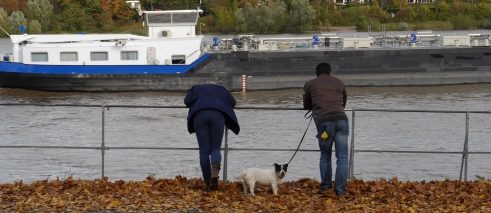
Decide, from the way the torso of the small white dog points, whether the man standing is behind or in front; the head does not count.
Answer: in front

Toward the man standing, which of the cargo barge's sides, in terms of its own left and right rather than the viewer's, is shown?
right

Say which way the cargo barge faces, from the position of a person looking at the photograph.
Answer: facing to the right of the viewer

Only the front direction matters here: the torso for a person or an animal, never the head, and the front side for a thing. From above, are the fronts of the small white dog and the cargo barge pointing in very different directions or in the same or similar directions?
same or similar directions

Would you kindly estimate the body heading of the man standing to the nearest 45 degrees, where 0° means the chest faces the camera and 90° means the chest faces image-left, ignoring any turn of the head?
approximately 180°

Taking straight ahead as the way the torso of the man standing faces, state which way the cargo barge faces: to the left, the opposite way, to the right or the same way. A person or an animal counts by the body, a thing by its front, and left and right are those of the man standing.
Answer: to the right

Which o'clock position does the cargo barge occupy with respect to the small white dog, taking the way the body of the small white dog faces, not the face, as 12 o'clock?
The cargo barge is roughly at 9 o'clock from the small white dog.

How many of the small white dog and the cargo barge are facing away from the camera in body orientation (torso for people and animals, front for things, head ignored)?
0

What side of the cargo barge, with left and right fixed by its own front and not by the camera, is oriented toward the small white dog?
right

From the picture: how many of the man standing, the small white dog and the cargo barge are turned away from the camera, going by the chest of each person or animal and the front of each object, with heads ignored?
1

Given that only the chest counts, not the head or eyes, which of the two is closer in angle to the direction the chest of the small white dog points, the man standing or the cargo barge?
the man standing

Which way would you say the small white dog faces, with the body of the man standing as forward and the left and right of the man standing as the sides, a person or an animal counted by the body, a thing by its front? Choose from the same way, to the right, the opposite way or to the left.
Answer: to the right

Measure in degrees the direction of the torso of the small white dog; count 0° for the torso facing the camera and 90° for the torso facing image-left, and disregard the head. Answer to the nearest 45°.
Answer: approximately 270°

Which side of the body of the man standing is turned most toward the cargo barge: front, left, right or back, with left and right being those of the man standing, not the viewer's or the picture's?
front
